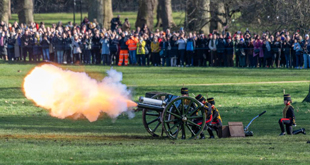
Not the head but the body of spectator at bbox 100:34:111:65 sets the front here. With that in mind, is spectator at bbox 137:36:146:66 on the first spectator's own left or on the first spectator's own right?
on the first spectator's own left

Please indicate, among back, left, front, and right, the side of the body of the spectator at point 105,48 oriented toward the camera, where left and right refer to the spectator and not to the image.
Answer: front

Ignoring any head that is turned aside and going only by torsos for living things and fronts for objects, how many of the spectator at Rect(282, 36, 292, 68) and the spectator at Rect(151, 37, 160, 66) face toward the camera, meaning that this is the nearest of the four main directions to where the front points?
2

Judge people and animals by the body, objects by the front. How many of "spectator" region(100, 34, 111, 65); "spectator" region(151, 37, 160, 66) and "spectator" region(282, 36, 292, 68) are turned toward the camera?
3

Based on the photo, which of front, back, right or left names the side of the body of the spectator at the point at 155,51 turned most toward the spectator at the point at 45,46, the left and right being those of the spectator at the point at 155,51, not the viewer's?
right

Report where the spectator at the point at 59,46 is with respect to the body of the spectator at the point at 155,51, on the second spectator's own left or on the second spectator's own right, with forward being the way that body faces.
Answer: on the second spectator's own right

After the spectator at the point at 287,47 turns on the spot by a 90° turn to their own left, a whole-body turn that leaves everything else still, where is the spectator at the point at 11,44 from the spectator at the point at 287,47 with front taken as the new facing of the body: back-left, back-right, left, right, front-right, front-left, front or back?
back
